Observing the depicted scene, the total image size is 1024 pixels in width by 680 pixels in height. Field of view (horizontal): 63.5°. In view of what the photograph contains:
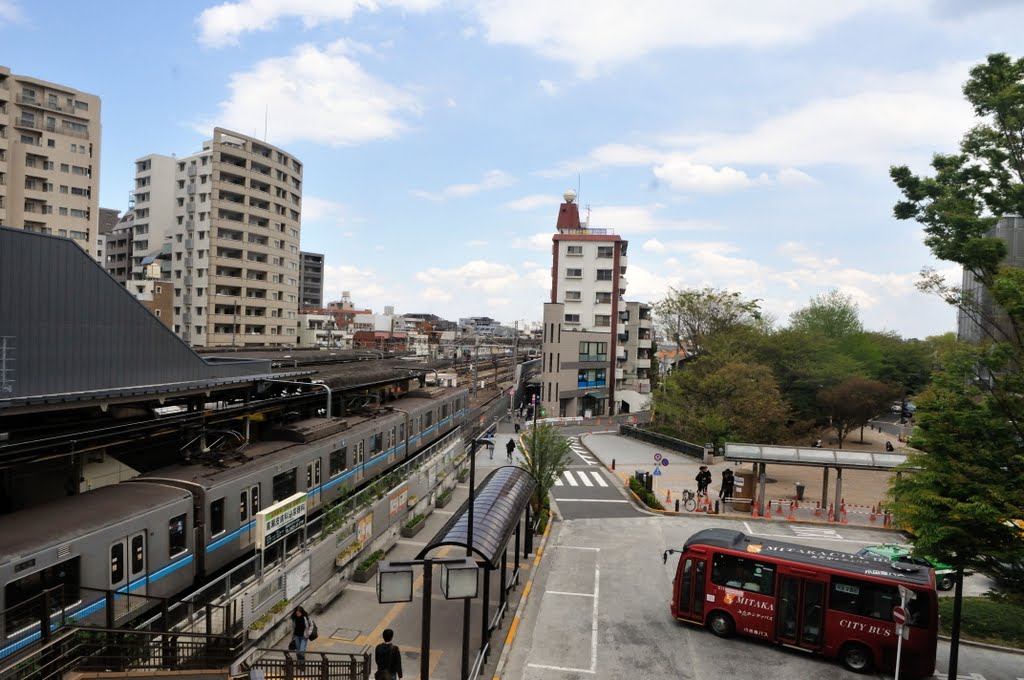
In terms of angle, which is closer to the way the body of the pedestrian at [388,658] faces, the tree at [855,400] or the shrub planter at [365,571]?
the shrub planter

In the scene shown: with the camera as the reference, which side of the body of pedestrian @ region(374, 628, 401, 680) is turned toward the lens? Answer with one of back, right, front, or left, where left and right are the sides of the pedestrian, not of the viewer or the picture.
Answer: back

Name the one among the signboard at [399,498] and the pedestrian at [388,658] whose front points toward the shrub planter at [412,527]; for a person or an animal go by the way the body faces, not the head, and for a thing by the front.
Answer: the pedestrian

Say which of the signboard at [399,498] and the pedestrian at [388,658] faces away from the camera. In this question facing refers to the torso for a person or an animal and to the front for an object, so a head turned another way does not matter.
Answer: the pedestrian

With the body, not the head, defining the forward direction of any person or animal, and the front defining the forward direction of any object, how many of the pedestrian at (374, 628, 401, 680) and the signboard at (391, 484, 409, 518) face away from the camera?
1

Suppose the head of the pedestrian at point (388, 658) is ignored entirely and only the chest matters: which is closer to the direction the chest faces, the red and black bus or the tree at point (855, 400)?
the tree

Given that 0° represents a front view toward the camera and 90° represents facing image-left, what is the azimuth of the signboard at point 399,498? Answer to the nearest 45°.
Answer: approximately 315°

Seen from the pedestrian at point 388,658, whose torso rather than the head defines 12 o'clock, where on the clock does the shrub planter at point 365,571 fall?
The shrub planter is roughly at 12 o'clock from the pedestrian.
